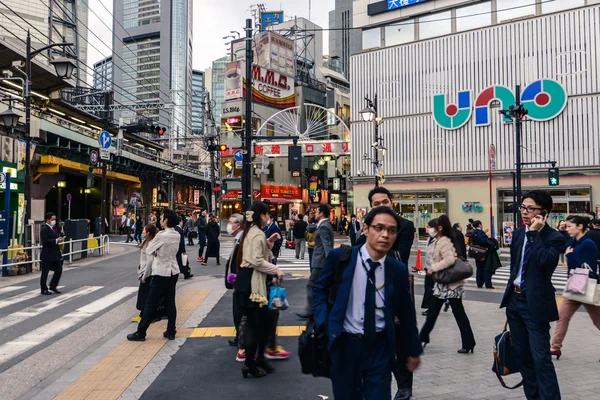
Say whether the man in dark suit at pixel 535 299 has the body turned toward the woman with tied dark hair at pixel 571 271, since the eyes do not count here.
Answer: no

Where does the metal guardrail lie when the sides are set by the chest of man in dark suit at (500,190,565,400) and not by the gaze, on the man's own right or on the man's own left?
on the man's own right

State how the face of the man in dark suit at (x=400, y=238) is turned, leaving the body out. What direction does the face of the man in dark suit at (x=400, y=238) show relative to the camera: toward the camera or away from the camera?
toward the camera

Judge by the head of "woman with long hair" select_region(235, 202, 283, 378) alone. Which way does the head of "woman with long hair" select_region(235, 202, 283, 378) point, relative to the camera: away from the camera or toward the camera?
away from the camera

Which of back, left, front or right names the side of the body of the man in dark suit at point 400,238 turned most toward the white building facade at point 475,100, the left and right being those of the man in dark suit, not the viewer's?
back

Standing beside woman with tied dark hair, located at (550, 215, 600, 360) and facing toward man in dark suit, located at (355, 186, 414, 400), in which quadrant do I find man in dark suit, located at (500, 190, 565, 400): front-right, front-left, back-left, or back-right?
front-left

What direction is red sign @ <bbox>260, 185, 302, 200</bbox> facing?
toward the camera

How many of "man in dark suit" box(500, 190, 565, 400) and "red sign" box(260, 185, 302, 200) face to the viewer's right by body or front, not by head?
0

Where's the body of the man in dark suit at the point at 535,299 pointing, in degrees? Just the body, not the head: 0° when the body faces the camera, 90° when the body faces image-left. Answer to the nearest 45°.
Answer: approximately 45°
